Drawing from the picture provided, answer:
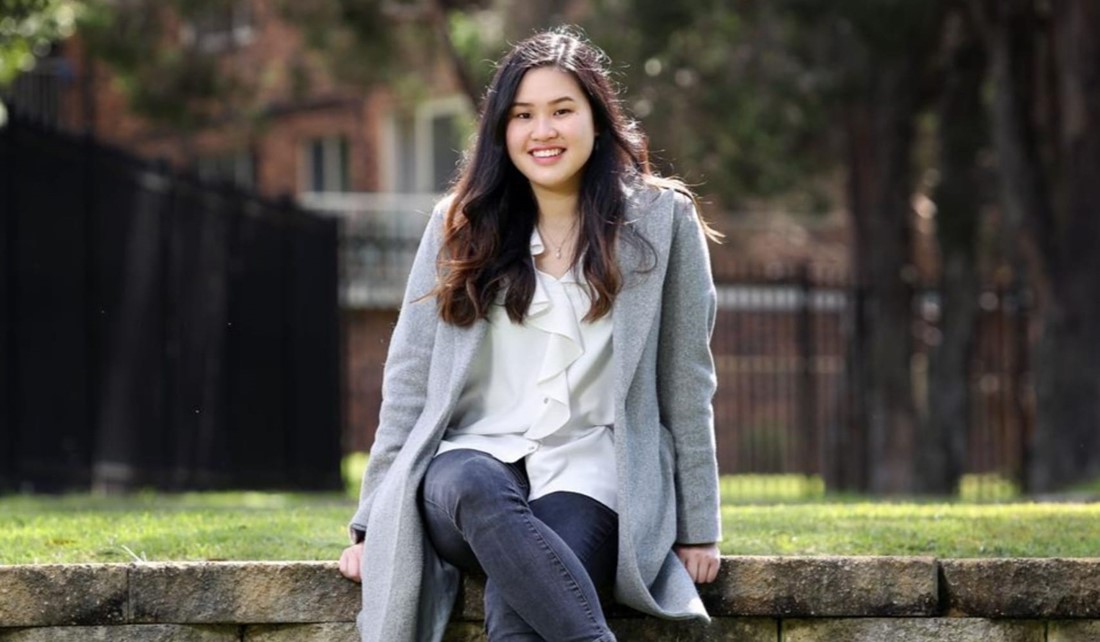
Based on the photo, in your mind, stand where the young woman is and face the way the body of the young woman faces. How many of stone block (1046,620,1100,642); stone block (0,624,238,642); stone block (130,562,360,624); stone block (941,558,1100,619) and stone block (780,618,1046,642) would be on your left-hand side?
3

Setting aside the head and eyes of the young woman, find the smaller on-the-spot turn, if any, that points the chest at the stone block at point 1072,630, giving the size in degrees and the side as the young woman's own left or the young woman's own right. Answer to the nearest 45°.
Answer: approximately 90° to the young woman's own left

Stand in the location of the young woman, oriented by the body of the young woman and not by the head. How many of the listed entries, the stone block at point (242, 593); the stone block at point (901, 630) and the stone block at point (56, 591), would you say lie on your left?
1

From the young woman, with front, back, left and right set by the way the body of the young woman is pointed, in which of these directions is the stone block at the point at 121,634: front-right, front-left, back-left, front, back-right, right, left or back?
right

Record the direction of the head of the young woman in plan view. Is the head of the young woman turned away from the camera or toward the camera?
toward the camera

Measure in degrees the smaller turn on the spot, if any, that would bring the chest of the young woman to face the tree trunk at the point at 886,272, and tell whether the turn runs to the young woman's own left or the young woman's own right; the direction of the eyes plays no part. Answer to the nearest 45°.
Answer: approximately 180°

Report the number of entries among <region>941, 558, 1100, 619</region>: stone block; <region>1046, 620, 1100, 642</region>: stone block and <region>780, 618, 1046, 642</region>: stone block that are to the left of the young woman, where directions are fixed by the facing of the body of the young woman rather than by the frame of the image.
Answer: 3

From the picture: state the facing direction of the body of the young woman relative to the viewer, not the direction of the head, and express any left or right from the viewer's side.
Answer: facing the viewer

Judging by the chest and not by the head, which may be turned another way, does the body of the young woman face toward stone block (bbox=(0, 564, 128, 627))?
no

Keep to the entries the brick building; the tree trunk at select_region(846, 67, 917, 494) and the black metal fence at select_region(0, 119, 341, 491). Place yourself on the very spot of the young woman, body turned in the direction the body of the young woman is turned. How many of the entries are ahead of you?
0

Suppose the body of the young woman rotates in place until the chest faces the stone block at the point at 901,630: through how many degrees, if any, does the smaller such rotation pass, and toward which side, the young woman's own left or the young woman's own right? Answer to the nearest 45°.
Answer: approximately 90° to the young woman's own left

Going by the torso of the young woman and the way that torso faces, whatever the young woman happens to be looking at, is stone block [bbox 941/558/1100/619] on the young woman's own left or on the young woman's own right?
on the young woman's own left

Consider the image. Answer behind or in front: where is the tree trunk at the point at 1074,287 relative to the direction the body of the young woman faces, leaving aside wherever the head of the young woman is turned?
behind
